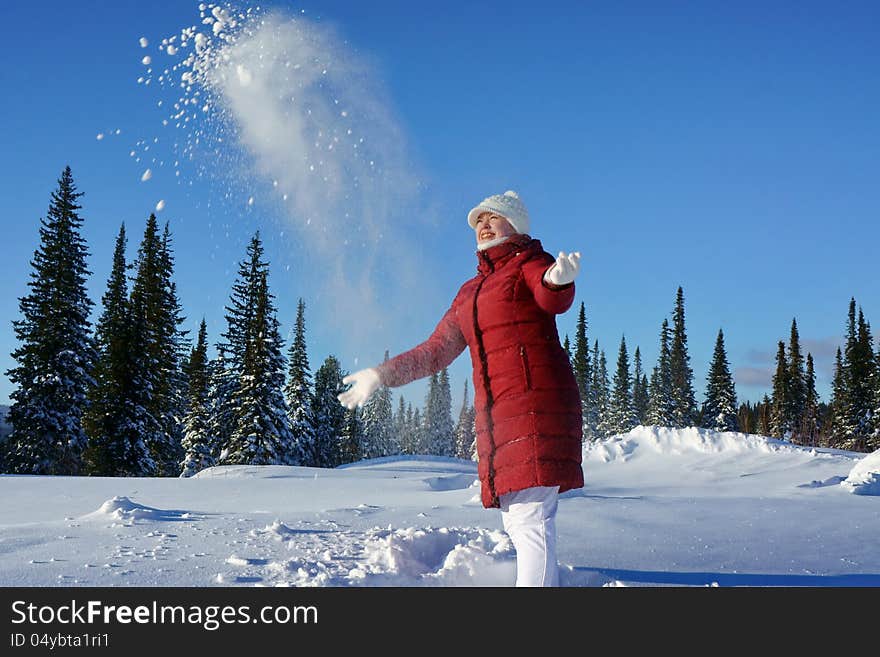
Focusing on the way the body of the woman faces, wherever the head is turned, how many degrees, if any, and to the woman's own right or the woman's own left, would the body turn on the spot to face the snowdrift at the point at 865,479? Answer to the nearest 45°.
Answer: approximately 180°

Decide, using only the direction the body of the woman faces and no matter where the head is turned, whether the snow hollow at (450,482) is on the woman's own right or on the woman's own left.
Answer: on the woman's own right

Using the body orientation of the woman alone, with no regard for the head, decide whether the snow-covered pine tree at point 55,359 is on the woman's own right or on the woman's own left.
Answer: on the woman's own right

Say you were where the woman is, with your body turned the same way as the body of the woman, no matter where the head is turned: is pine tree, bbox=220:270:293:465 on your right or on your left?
on your right

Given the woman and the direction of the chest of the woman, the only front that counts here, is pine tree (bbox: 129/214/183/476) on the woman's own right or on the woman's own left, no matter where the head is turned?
on the woman's own right

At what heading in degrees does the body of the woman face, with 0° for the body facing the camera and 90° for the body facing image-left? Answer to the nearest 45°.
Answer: approximately 45°
